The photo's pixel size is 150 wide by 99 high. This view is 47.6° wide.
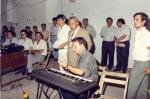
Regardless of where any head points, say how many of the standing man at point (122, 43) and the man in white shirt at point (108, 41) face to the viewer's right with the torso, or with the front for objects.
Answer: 0

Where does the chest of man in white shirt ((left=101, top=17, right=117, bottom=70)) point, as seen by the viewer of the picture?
toward the camera

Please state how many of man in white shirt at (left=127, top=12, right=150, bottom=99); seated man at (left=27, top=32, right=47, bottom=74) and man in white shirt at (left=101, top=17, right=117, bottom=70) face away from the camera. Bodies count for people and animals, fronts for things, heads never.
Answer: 0

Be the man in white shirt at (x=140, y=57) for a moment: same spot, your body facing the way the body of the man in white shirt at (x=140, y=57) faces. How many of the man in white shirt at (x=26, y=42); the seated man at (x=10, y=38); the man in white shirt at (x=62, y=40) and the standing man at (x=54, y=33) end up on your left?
0

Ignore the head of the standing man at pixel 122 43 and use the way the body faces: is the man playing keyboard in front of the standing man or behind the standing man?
in front

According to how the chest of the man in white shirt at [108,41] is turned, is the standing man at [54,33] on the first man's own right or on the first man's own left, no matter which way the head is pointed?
on the first man's own right

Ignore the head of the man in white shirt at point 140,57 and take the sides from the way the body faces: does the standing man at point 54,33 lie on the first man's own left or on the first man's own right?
on the first man's own right

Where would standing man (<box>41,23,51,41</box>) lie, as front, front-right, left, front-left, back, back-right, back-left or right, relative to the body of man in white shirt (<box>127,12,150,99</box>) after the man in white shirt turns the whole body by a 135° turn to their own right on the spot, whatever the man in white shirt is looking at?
front-left

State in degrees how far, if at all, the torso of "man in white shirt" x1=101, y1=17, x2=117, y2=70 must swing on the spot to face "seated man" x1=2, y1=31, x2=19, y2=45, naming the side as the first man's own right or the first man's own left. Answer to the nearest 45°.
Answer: approximately 90° to the first man's own right

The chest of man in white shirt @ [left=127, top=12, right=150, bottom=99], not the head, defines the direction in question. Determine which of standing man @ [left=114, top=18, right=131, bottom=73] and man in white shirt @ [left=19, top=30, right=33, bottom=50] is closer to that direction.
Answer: the man in white shirt

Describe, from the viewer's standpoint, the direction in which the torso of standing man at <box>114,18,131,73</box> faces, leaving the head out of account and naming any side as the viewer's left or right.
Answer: facing the viewer and to the left of the viewer

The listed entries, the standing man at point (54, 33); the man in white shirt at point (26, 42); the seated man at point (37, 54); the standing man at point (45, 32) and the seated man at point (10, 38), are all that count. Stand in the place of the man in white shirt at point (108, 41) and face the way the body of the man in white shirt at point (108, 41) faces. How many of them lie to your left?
0

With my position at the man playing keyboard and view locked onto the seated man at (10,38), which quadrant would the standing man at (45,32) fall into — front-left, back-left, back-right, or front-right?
front-right

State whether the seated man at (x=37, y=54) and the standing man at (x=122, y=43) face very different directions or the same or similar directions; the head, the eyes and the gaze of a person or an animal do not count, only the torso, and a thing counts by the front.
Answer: same or similar directions
